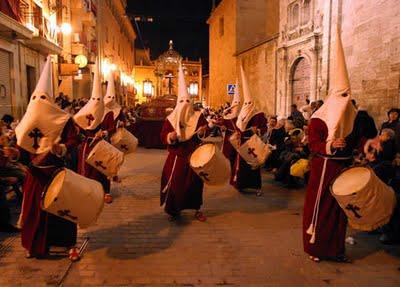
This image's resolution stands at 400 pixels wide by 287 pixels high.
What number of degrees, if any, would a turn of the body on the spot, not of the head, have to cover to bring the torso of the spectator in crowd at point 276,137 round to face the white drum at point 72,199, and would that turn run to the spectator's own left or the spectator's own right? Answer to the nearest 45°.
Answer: approximately 45° to the spectator's own left

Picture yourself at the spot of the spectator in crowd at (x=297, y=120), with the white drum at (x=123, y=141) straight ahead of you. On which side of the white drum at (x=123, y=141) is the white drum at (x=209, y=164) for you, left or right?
left

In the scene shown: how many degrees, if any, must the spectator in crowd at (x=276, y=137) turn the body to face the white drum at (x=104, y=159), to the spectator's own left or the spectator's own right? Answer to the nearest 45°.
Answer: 0° — they already face it

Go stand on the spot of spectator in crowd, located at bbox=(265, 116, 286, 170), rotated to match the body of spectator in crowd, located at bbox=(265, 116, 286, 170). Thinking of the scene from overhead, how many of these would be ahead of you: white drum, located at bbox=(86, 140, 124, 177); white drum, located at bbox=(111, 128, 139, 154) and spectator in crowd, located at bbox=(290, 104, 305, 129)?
2

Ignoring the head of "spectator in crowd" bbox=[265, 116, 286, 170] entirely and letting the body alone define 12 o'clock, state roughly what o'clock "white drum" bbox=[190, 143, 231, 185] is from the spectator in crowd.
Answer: The white drum is roughly at 11 o'clock from the spectator in crowd.

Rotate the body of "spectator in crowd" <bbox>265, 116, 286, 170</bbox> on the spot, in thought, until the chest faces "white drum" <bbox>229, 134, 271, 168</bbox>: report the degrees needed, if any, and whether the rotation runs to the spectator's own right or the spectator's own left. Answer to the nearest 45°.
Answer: approximately 45° to the spectator's own left

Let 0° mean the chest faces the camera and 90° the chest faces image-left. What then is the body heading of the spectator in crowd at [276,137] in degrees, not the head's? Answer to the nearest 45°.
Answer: approximately 45°

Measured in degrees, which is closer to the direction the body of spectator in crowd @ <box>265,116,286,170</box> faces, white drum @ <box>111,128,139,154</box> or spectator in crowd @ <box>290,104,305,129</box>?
the white drum

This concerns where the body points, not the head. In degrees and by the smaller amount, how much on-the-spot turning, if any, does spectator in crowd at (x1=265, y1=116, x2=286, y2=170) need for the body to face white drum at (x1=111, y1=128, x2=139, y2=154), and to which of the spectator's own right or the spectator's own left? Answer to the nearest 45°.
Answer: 0° — they already face it

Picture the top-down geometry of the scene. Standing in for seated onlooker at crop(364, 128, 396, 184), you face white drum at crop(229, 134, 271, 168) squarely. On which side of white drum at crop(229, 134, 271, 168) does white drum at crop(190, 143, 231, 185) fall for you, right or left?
left
